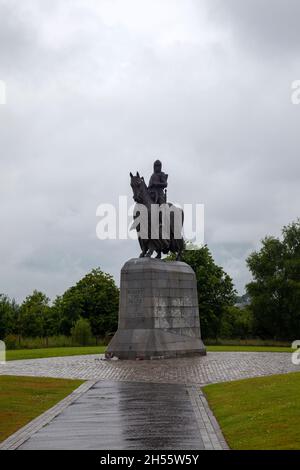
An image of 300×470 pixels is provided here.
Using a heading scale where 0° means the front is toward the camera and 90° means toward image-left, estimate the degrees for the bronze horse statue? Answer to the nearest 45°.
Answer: approximately 45°
